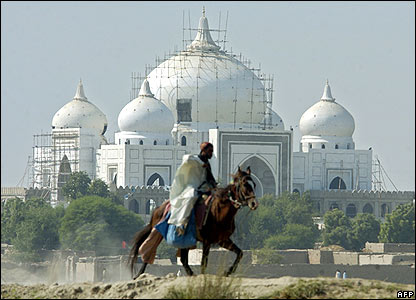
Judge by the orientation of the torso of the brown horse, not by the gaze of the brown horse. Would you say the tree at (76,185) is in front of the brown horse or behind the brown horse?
behind

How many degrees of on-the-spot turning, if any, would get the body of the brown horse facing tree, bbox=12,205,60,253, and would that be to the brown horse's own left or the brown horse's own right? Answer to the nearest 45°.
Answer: approximately 135° to the brown horse's own left

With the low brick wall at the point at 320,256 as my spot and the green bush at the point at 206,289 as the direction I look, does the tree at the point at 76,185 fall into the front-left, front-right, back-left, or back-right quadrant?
back-right

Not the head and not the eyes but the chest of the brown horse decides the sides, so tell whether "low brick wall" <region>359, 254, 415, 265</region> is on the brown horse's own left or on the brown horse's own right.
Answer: on the brown horse's own left

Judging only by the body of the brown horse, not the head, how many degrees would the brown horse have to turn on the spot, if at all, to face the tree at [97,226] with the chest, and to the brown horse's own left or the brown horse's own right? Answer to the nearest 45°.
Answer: approximately 135° to the brown horse's own left

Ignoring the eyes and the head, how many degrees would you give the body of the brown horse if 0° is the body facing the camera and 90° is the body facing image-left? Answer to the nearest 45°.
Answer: approximately 315°
